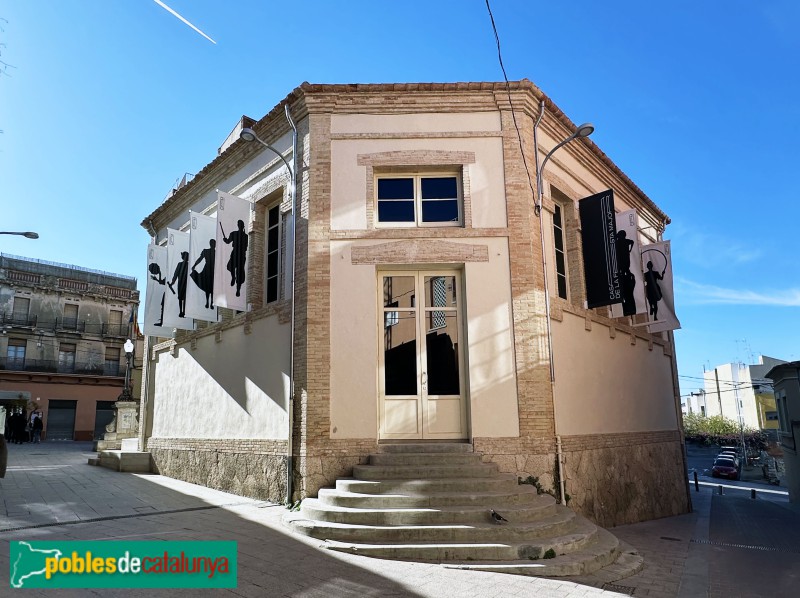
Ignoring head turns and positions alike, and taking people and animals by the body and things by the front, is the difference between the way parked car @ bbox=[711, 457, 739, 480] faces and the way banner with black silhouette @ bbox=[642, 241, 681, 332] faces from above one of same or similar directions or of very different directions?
same or similar directions

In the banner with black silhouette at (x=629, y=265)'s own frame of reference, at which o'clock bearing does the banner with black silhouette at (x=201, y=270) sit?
the banner with black silhouette at (x=201, y=270) is roughly at 2 o'clock from the banner with black silhouette at (x=629, y=265).

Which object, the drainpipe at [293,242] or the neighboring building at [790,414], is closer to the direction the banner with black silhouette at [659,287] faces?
the drainpipe

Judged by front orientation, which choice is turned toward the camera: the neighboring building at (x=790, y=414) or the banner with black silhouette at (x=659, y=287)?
the banner with black silhouette

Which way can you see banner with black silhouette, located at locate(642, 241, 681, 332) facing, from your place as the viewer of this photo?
facing the viewer

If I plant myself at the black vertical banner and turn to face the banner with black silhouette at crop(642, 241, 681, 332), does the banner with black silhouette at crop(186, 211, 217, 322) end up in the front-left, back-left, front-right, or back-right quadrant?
back-left

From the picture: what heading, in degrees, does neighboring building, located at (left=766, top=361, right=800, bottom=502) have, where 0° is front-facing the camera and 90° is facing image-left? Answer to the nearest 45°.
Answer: approximately 90°

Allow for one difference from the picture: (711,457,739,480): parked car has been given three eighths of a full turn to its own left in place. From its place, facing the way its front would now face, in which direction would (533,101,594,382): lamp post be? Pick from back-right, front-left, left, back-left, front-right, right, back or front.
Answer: back-right

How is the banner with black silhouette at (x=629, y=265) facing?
toward the camera
